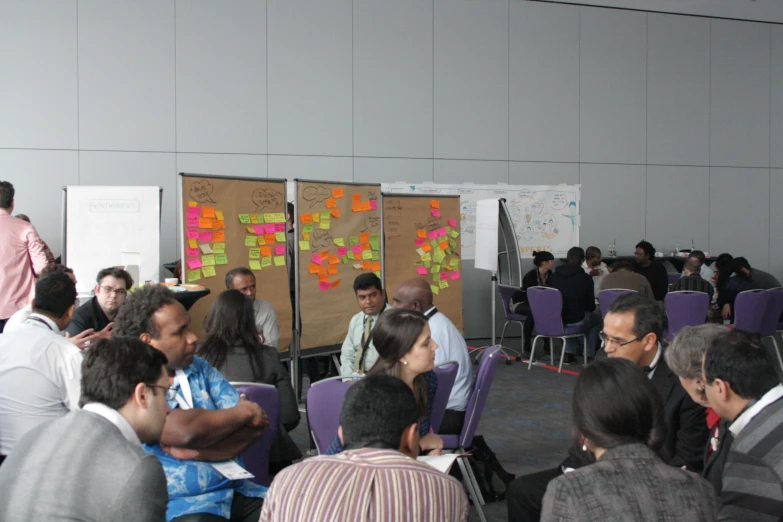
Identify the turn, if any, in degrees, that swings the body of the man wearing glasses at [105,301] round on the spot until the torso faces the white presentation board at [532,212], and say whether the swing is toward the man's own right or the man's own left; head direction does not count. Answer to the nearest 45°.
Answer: approximately 90° to the man's own left

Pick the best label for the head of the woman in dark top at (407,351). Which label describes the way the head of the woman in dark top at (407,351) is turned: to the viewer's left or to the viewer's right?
to the viewer's right

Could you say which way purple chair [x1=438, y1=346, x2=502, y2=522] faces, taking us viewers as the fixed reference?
facing to the left of the viewer

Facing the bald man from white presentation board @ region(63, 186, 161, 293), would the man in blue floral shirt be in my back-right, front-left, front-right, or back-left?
front-right

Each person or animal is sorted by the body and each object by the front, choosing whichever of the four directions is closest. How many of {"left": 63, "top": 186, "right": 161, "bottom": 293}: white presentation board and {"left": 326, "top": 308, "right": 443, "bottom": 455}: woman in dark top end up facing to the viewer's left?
0

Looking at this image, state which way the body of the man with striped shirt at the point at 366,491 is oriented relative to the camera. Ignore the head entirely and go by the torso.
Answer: away from the camera

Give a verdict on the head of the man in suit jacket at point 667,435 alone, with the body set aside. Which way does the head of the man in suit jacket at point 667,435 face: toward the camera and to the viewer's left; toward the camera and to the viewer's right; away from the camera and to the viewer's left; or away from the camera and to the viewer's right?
toward the camera and to the viewer's left

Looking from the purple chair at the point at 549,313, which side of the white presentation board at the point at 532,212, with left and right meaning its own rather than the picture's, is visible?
front

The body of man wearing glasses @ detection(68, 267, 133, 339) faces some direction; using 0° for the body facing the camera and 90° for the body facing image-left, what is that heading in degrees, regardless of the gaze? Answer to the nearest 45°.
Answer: approximately 315°

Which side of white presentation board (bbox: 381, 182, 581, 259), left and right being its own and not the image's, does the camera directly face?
front

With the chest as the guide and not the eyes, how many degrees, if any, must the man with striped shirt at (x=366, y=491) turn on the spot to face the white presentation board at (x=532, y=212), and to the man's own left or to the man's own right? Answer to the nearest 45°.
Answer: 0° — they already face it

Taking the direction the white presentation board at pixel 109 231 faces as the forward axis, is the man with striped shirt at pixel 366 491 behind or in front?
in front

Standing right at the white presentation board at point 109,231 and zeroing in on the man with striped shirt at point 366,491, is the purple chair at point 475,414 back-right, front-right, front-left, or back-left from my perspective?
front-left
